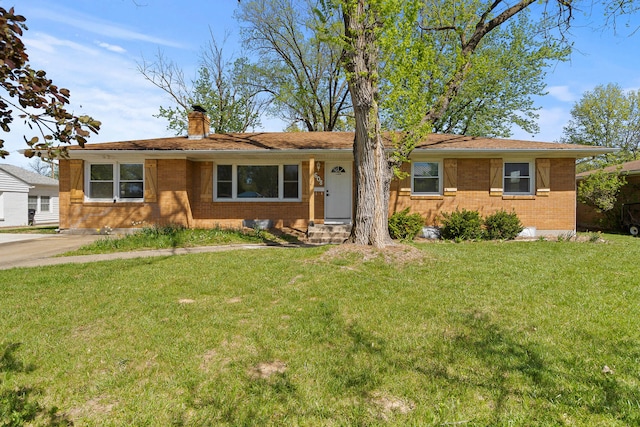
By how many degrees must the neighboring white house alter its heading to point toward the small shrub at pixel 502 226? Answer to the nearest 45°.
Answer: approximately 45° to its left

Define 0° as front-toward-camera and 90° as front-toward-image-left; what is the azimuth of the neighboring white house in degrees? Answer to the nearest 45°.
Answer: approximately 0°

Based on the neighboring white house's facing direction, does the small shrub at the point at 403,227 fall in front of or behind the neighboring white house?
in front

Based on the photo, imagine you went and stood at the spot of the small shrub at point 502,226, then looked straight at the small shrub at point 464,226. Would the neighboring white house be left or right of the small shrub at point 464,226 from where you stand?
right
